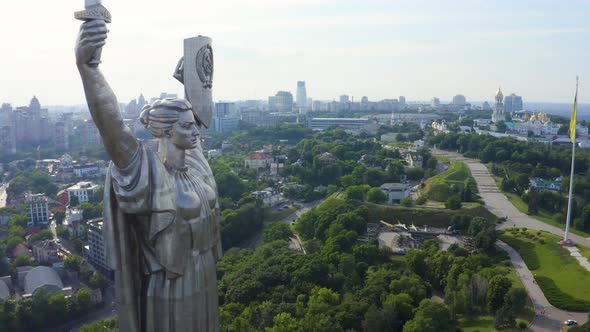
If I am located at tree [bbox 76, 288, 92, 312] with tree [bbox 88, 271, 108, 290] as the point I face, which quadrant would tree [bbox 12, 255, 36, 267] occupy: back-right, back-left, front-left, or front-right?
front-left

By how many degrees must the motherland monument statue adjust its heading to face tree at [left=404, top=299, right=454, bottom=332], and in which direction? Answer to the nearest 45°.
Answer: approximately 90° to its left

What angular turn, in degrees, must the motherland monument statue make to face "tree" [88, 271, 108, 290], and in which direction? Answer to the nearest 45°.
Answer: approximately 135° to its left

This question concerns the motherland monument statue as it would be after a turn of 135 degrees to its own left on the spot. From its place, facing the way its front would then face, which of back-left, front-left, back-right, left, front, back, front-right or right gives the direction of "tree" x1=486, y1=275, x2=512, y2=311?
front-right

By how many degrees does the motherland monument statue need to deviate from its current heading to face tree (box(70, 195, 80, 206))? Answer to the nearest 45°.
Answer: approximately 135° to its left

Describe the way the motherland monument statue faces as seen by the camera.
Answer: facing the viewer and to the right of the viewer

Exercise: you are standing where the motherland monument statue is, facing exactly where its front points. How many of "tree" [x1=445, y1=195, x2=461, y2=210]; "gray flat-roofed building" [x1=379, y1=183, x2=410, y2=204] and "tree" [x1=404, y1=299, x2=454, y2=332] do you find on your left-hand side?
3

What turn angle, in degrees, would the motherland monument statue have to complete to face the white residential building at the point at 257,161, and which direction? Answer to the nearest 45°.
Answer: approximately 135° to its left

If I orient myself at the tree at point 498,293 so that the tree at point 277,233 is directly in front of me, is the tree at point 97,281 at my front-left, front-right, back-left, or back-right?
front-left

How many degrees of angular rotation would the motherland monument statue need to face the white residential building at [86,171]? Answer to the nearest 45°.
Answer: approximately 135° to its left

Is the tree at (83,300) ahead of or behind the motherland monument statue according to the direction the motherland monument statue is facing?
behind

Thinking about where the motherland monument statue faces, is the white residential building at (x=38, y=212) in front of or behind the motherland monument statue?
behind

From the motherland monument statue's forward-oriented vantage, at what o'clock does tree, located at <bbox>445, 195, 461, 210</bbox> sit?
The tree is roughly at 9 o'clock from the motherland monument statue.
